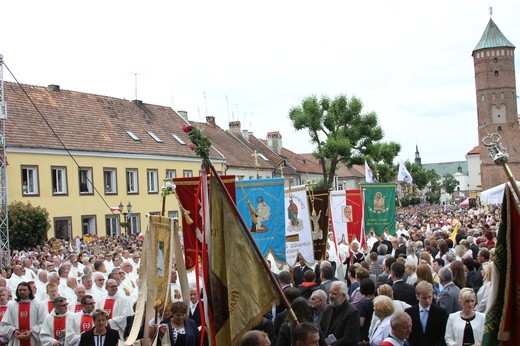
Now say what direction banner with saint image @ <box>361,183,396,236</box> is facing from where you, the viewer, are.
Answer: facing the viewer

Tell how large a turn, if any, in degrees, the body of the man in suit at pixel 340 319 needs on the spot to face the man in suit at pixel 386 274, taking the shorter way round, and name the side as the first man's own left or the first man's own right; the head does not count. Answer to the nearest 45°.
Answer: approximately 135° to the first man's own right

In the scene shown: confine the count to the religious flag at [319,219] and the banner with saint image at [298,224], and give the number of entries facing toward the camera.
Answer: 2

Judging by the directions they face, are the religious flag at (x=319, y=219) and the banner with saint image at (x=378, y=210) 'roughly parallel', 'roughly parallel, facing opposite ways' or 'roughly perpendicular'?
roughly parallel

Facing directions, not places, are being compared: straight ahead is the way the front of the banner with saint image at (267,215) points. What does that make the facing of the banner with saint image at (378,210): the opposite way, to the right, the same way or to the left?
the same way

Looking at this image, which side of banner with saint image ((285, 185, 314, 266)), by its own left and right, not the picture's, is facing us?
front

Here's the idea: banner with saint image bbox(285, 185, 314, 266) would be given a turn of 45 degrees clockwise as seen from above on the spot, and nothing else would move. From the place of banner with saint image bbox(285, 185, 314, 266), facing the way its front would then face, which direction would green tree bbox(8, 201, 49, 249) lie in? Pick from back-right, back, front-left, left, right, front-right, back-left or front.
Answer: right

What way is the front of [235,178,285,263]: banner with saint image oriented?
toward the camera

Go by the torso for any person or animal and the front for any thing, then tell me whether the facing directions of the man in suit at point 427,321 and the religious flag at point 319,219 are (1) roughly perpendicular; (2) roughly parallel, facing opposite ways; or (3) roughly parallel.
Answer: roughly parallel

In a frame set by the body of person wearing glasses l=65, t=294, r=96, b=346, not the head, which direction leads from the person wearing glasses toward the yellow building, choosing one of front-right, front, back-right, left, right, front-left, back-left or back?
back-left

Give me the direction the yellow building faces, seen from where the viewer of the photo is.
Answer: facing the viewer and to the right of the viewer

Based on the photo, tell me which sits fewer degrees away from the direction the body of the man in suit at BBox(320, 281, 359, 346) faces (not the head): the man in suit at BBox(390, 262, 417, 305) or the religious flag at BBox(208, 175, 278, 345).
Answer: the religious flag

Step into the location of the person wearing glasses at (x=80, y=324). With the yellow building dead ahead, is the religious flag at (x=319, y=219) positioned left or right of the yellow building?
right

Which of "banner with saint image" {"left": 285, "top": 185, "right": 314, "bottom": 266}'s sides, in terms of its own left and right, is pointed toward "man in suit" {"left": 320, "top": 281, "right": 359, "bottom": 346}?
front

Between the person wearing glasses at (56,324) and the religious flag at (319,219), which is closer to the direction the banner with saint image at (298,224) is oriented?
the person wearing glasses

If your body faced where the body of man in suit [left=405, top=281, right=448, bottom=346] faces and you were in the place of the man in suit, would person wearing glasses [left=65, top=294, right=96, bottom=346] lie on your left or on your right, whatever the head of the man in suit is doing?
on your right
